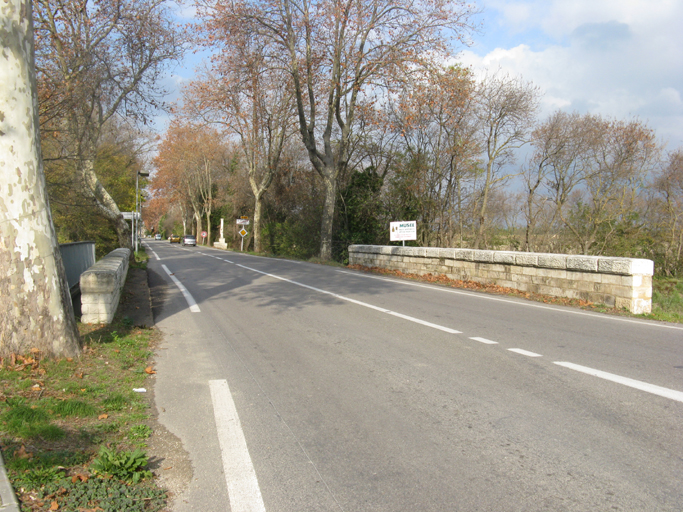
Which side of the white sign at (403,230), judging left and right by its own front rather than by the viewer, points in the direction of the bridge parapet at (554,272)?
front

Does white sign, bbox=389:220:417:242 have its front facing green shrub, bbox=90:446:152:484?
yes

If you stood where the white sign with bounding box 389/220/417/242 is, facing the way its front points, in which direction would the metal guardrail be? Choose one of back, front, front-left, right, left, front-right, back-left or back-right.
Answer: front-right

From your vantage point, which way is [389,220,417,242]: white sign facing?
toward the camera

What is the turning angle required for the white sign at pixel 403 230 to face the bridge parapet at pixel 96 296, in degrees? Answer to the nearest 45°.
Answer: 0° — it already faces it
